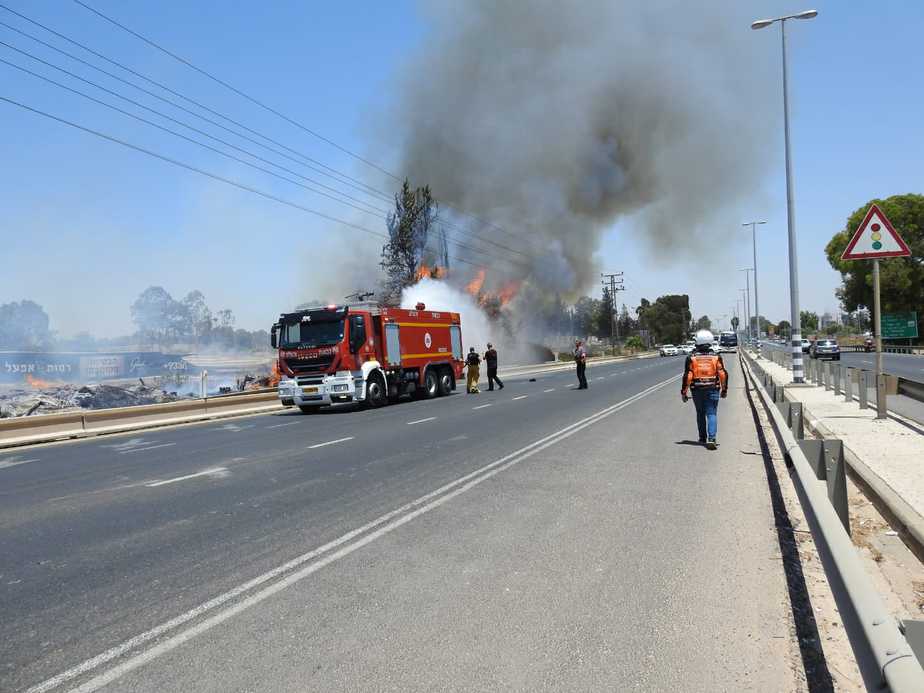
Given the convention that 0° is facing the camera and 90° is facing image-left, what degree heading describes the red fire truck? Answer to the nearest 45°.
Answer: approximately 45°

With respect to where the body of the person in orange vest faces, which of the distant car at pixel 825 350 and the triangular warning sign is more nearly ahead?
the distant car

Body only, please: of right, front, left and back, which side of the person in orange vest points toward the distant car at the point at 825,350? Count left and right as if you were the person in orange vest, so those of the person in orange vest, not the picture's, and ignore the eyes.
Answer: front

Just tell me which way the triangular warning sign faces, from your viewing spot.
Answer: facing the viewer

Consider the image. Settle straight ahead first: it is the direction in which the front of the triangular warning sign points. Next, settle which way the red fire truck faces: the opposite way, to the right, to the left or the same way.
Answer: the same way

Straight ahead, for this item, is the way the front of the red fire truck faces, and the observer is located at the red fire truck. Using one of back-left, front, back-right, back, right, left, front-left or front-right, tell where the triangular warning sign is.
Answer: left

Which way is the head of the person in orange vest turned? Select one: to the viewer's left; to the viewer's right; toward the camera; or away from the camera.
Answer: away from the camera

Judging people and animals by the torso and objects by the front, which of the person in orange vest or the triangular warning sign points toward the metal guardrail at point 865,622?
the triangular warning sign

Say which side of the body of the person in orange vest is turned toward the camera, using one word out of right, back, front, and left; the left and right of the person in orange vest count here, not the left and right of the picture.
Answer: back

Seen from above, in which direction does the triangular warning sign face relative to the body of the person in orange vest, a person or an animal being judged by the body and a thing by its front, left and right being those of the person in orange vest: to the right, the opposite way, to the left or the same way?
the opposite way

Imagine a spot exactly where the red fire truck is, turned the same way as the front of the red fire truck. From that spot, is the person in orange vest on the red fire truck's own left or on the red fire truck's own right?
on the red fire truck's own left

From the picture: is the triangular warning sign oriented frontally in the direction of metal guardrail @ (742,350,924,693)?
yes

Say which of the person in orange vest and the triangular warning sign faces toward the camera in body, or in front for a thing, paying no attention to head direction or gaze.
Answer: the triangular warning sign
